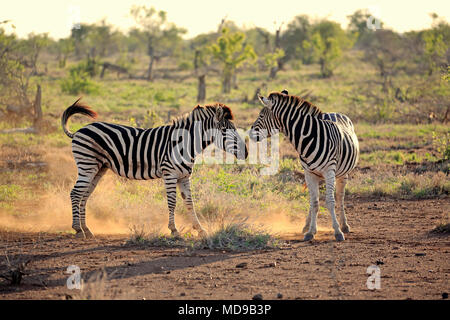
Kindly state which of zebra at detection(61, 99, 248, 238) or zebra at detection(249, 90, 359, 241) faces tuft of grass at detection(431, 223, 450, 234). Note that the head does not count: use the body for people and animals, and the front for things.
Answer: zebra at detection(61, 99, 248, 238)

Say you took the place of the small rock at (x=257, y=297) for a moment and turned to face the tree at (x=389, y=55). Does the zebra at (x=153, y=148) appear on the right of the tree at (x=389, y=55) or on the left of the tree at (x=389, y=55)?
left

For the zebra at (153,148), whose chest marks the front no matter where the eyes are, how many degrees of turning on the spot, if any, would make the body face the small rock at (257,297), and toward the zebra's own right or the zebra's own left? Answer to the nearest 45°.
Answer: approximately 90° to the zebra's own right

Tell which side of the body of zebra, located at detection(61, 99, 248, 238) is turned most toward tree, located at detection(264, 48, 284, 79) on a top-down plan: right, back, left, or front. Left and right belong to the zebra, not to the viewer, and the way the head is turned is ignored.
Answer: left

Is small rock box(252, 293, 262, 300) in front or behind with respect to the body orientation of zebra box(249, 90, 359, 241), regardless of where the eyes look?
in front

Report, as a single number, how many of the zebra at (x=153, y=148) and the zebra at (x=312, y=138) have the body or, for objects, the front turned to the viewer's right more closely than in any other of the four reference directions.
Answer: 1

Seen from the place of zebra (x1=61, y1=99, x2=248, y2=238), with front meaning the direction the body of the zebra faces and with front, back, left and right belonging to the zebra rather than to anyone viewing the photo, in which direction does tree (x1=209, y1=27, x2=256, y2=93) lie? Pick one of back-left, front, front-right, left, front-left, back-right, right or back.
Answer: left

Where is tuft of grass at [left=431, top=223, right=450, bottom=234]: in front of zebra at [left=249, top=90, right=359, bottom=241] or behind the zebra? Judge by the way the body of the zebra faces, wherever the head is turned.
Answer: behind

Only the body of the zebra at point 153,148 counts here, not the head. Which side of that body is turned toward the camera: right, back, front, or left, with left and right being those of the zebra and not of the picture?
right

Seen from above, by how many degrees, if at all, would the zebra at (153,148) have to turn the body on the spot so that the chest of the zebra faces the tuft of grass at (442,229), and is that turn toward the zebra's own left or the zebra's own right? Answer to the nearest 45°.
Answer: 0° — it already faces it
